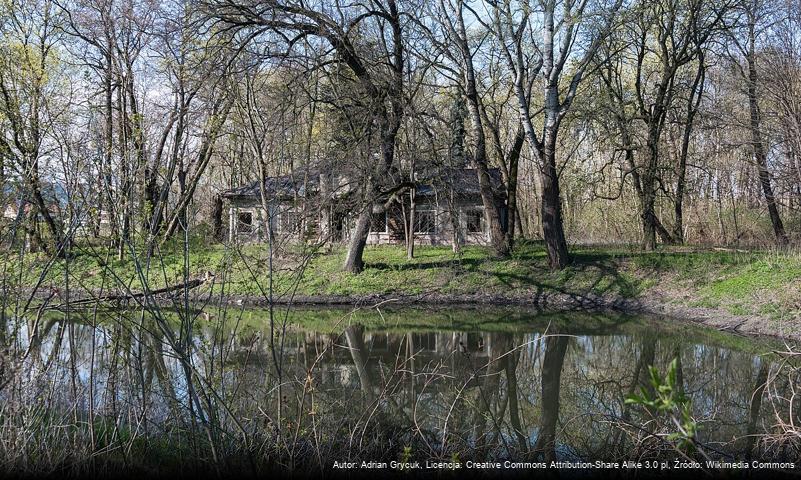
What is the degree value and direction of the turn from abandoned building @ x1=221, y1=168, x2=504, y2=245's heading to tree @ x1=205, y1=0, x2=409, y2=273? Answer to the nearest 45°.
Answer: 0° — it already faces it

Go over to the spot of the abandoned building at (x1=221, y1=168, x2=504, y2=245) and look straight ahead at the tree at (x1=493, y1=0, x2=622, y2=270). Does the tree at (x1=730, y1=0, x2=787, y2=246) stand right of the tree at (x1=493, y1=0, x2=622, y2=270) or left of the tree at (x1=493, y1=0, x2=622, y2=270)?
left

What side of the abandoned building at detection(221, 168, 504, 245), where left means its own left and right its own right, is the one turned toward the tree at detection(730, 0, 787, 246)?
left

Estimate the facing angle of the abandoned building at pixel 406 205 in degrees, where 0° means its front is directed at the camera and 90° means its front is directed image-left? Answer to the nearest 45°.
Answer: approximately 0°

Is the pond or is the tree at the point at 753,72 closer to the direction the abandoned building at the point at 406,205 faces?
the pond

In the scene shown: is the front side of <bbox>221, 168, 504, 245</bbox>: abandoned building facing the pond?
yes

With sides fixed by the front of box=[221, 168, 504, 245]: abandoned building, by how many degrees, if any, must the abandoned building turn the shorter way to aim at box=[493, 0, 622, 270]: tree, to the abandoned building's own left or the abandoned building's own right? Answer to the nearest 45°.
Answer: approximately 45° to the abandoned building's own left
